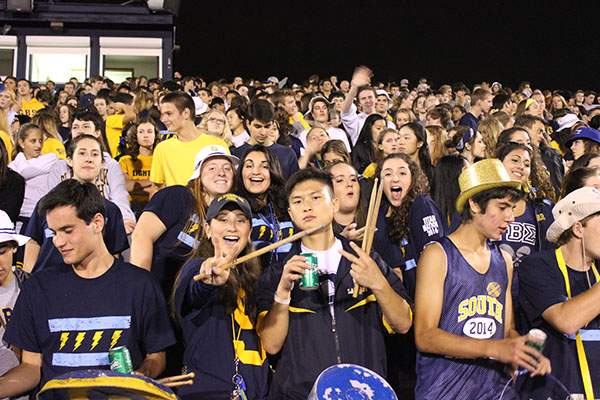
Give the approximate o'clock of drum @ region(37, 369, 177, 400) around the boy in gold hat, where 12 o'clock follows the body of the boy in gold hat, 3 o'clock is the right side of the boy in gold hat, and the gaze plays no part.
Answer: The drum is roughly at 3 o'clock from the boy in gold hat.

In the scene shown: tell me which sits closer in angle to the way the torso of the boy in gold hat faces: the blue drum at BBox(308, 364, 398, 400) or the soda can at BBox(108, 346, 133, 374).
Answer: the blue drum

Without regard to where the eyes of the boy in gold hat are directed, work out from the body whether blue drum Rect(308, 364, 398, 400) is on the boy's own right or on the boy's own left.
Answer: on the boy's own right

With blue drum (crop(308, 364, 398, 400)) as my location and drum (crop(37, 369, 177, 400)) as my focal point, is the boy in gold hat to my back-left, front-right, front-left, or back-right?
back-right

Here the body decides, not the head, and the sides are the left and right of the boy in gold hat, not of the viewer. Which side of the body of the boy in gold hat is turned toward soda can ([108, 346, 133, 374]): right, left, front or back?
right

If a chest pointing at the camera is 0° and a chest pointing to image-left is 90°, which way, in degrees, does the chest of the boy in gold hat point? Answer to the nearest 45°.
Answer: approximately 315°
